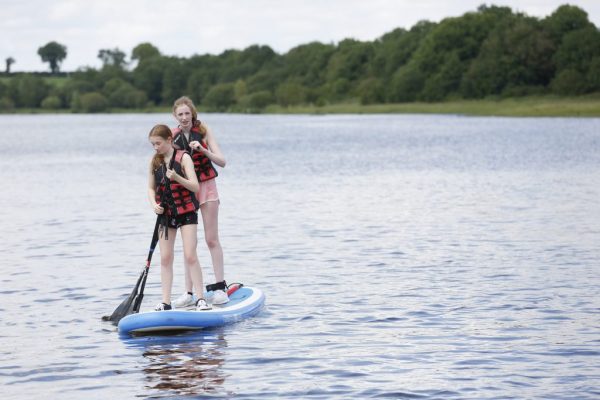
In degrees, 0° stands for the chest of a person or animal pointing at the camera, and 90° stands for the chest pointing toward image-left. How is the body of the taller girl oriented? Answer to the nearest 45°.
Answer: approximately 45°
